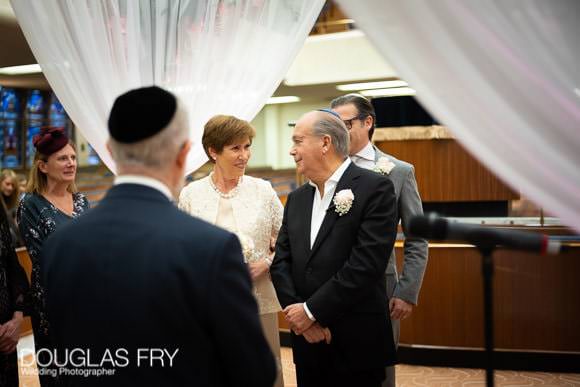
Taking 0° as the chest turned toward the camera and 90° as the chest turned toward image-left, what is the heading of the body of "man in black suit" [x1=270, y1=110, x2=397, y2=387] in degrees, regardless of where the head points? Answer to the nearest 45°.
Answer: approximately 45°

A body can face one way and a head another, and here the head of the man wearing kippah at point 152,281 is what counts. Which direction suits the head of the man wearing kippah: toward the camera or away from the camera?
away from the camera

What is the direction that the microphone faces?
to the viewer's left

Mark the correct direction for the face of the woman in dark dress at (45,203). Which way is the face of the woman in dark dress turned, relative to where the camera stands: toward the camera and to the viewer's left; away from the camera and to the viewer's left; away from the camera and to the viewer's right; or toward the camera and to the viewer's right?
toward the camera and to the viewer's right

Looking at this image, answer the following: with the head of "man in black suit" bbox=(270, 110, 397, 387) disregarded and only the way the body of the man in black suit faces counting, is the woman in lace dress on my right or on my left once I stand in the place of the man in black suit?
on my right

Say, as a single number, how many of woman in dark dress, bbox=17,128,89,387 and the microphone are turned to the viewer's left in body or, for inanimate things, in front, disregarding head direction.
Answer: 1

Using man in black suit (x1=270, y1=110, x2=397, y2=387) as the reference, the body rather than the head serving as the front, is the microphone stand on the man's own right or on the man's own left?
on the man's own left

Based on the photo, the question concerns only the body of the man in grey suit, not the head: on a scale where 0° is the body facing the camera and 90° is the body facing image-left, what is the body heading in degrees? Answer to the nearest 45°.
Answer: approximately 45°

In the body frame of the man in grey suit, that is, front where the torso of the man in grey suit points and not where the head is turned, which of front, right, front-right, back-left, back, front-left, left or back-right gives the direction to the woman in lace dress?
front-right

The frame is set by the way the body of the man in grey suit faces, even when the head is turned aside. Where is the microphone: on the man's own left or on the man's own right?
on the man's own left
